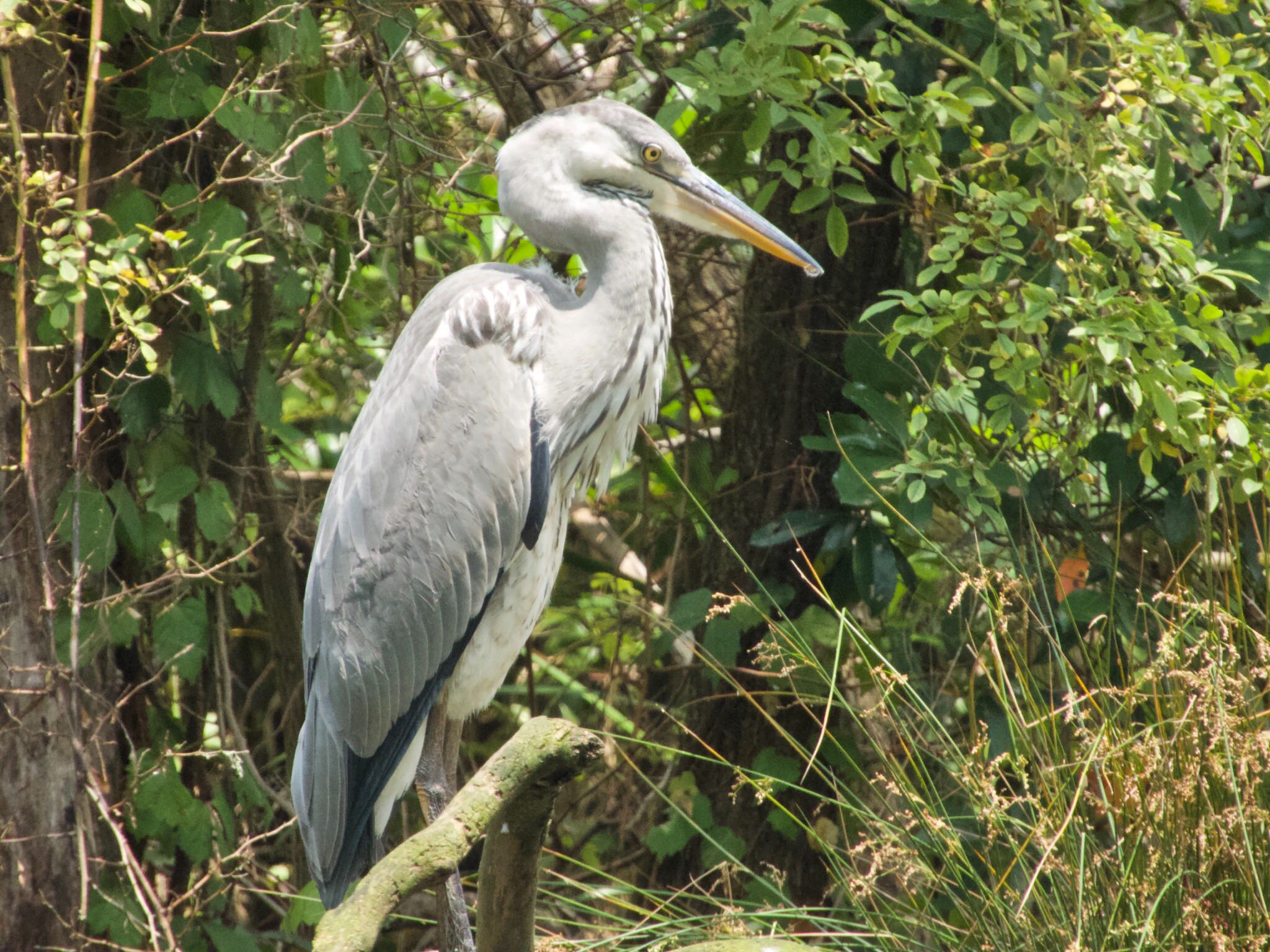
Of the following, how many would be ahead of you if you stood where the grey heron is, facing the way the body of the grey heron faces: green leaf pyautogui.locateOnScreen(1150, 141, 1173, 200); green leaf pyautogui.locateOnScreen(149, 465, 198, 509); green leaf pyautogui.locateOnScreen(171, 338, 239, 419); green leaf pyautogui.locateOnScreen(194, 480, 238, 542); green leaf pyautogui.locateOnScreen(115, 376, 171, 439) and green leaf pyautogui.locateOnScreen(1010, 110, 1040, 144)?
2

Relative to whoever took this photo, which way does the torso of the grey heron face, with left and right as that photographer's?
facing to the right of the viewer

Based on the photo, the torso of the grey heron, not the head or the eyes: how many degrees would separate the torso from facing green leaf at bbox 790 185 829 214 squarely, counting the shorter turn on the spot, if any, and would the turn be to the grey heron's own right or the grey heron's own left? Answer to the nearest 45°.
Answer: approximately 45° to the grey heron's own left

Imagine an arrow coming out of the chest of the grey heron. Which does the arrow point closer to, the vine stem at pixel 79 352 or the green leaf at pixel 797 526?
the green leaf

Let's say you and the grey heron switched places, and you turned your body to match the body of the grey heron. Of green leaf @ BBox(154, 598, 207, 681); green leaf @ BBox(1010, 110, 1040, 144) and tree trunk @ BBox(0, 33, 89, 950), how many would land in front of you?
1

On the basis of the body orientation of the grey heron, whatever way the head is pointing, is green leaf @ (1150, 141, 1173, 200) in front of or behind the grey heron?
in front

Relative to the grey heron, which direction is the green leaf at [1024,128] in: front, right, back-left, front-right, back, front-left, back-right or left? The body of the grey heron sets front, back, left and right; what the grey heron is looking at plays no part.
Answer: front

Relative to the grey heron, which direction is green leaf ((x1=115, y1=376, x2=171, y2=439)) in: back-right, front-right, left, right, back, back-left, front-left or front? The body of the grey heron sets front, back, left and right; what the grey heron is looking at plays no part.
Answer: back-left

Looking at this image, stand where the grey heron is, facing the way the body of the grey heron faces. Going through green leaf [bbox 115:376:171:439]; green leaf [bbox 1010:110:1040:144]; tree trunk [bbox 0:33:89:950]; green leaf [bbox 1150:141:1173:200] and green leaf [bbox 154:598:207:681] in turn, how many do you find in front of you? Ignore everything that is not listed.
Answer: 2

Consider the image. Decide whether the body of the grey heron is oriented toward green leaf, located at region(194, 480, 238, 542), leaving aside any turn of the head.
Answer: no
